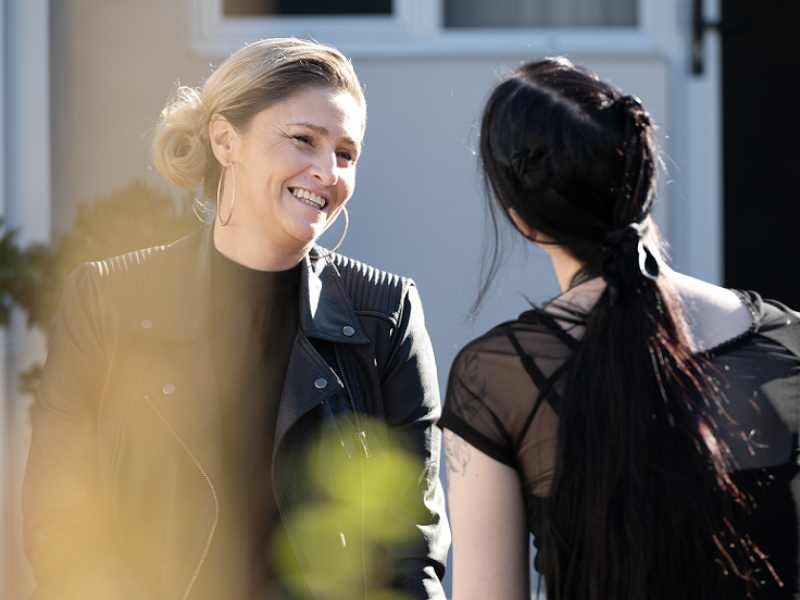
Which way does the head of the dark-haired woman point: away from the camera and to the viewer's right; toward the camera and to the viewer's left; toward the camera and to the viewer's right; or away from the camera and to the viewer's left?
away from the camera and to the viewer's left

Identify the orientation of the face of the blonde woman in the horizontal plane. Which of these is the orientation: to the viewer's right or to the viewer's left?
to the viewer's right

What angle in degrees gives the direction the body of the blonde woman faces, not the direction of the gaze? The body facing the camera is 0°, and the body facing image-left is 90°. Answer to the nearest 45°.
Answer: approximately 0°
